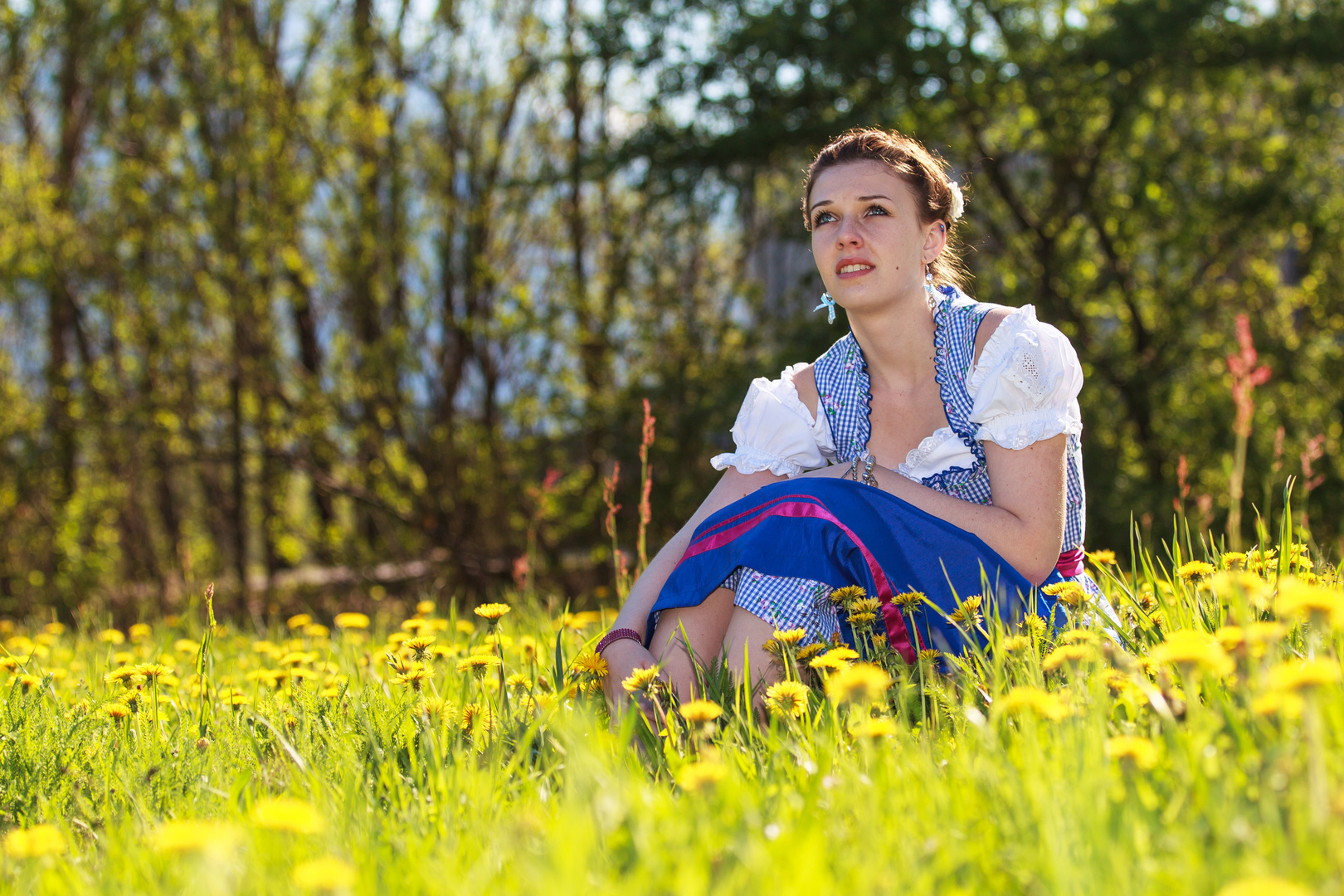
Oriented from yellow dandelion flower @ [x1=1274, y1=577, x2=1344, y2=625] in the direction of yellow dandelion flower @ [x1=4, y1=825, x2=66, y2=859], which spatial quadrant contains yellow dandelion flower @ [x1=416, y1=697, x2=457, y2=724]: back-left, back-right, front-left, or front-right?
front-right

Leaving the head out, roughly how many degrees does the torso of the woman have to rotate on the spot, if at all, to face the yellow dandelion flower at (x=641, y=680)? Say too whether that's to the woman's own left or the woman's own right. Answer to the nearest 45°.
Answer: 0° — they already face it

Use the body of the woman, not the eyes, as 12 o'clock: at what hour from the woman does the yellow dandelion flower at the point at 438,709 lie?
The yellow dandelion flower is roughly at 12 o'clock from the woman.

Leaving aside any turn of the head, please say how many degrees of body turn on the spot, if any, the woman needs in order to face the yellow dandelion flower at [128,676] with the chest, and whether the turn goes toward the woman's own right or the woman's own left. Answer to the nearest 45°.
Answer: approximately 45° to the woman's own right

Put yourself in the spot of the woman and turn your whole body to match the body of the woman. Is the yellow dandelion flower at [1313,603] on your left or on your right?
on your left

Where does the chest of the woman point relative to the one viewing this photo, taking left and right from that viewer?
facing the viewer and to the left of the viewer

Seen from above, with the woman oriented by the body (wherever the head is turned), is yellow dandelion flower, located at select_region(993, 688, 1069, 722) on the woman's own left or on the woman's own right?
on the woman's own left

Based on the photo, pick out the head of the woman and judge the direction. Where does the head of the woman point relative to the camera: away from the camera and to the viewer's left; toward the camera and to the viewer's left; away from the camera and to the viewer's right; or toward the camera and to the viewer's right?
toward the camera and to the viewer's left
